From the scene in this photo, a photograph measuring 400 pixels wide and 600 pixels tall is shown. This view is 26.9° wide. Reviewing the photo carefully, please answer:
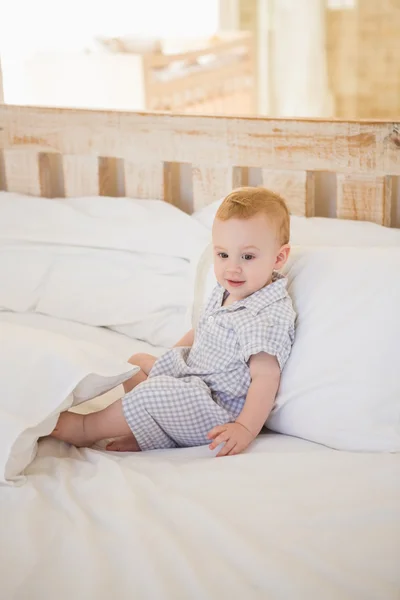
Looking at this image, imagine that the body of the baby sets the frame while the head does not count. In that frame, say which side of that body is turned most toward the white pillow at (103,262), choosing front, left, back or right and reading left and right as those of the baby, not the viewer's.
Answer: right

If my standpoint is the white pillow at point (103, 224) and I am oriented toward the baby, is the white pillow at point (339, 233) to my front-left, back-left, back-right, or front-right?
front-left

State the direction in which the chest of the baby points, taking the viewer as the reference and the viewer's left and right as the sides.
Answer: facing the viewer and to the left of the viewer

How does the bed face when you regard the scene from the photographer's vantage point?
facing the viewer

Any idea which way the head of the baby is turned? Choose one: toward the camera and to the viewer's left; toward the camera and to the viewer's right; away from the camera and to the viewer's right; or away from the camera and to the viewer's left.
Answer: toward the camera and to the viewer's left

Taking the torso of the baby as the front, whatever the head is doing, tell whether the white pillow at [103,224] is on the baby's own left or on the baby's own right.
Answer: on the baby's own right
